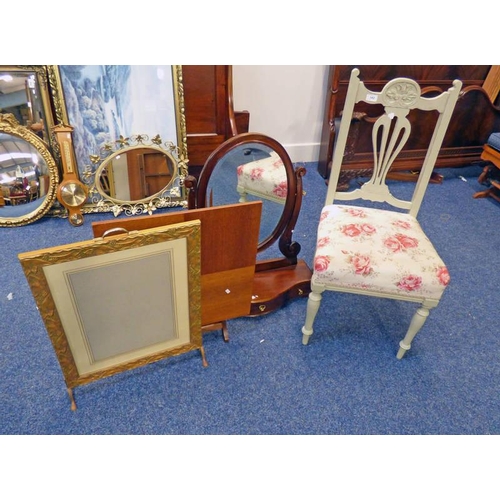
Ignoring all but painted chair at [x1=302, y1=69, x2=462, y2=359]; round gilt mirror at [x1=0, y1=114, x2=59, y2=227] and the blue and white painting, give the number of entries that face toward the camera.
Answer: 3

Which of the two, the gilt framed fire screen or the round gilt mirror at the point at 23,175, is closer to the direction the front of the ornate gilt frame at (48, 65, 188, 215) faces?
the gilt framed fire screen

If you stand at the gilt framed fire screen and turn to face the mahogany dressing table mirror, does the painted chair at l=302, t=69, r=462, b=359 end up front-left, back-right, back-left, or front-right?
front-right

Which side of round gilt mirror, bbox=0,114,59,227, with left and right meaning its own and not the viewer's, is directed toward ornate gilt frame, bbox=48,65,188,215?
left

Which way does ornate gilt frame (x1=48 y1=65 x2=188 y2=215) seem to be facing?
toward the camera

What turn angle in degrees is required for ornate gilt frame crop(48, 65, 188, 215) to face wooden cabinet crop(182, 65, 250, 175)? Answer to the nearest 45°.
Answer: approximately 90° to its left

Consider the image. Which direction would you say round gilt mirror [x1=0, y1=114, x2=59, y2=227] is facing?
toward the camera

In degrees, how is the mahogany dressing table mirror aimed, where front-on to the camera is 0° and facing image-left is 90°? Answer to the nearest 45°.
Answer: approximately 315°

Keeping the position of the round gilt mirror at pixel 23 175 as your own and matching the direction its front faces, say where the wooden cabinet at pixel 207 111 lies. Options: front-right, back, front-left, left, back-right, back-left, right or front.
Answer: left

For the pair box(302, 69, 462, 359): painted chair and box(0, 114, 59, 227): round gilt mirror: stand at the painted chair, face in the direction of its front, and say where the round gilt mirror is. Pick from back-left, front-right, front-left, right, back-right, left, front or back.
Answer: right

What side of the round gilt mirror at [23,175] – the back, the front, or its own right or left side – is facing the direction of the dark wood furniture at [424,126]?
left

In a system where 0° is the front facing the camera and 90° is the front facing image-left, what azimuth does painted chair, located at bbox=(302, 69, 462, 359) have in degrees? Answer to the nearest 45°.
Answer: approximately 0°

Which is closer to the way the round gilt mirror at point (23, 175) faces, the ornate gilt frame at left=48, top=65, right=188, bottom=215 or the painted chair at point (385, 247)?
the painted chair

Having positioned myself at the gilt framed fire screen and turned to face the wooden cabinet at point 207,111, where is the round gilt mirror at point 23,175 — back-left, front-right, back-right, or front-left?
front-left

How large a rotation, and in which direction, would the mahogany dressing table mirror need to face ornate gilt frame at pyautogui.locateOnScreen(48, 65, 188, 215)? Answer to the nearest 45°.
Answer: approximately 180°

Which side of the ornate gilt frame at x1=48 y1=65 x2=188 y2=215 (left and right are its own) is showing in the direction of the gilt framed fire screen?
front
